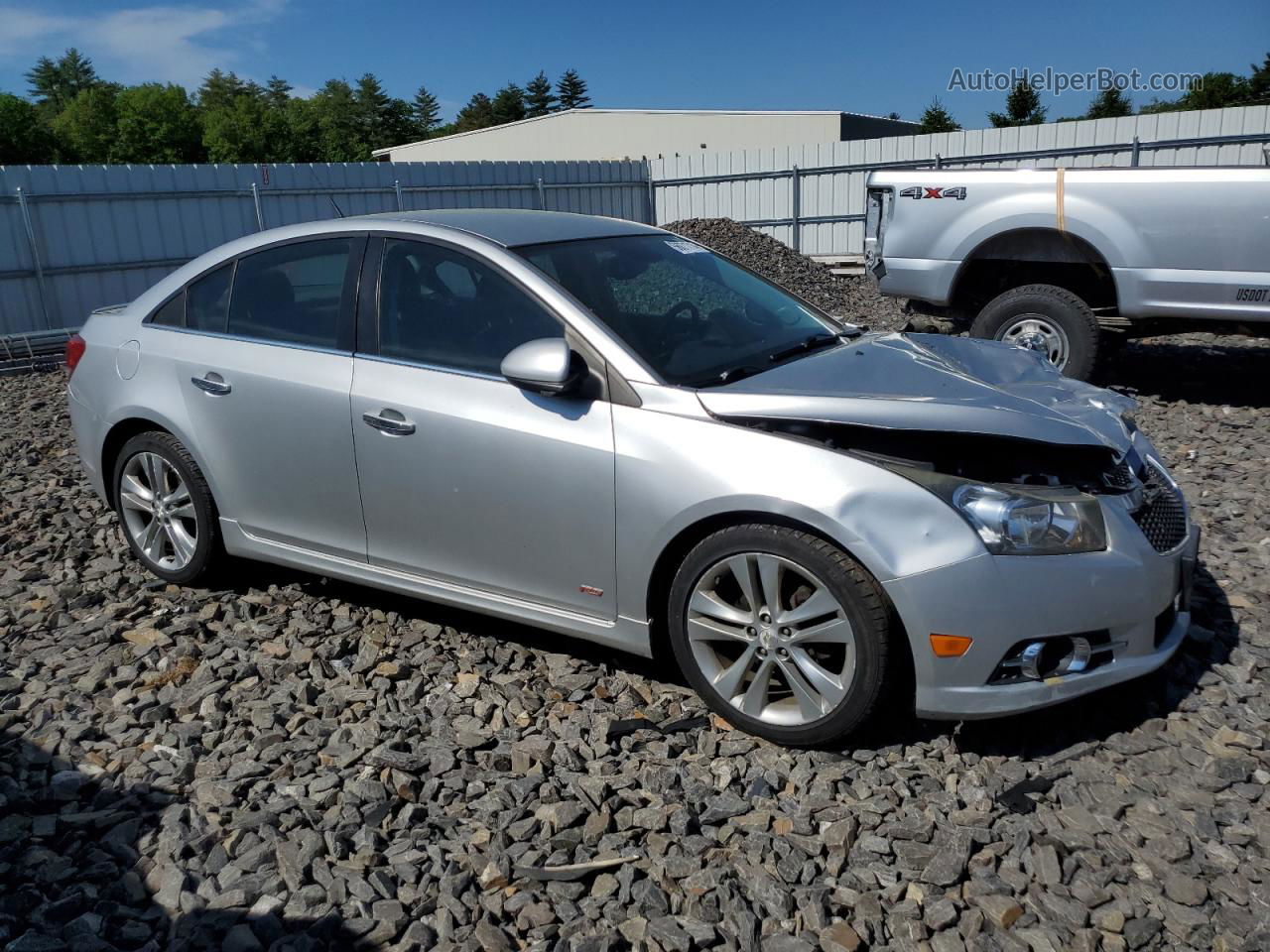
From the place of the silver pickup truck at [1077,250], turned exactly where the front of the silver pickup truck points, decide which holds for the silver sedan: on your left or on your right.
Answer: on your right

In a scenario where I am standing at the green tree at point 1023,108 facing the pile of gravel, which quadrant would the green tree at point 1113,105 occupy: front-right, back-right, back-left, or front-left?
back-left

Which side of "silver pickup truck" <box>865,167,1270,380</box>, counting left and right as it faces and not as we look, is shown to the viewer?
right

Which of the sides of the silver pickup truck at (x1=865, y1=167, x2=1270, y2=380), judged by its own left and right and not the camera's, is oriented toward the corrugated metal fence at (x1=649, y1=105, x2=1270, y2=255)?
left

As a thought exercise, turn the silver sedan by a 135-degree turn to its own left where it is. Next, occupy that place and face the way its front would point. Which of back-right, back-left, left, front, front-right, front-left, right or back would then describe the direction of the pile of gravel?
front

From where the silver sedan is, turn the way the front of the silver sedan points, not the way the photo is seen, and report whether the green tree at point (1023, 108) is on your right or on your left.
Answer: on your left

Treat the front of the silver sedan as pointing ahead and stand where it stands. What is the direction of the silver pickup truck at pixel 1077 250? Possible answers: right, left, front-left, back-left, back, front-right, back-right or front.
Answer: left

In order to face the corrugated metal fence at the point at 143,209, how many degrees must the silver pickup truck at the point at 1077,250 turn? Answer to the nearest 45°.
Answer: approximately 180°

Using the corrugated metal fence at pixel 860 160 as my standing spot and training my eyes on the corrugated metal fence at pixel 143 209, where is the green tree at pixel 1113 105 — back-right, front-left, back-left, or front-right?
back-right

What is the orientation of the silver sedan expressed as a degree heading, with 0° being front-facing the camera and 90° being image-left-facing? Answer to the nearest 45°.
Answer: approximately 315°
